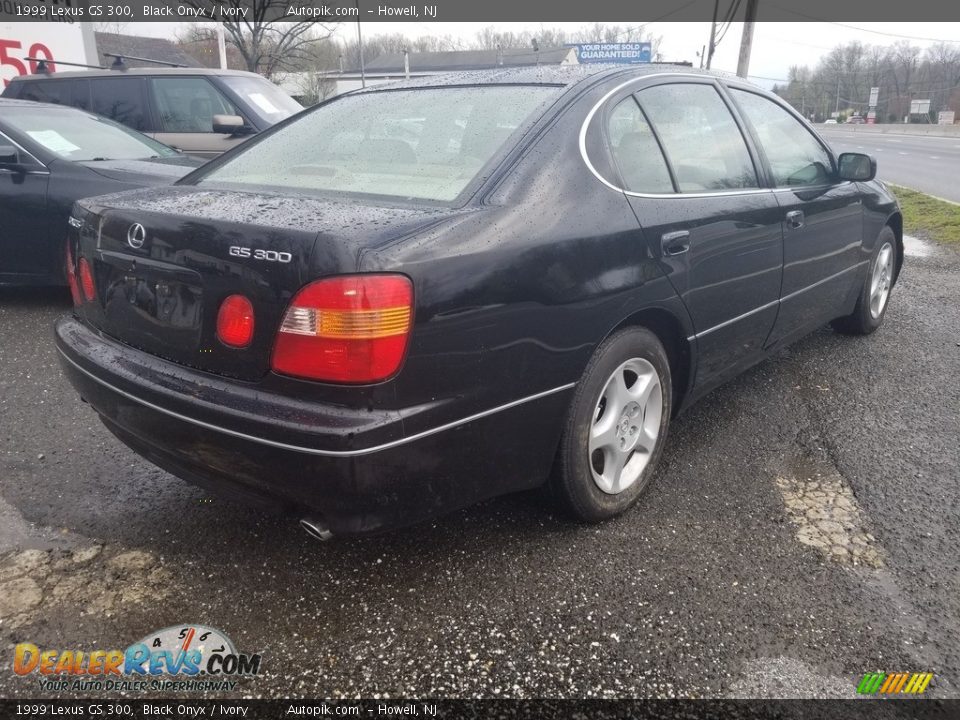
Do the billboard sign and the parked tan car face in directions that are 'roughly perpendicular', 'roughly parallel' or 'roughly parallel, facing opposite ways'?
roughly perpendicular

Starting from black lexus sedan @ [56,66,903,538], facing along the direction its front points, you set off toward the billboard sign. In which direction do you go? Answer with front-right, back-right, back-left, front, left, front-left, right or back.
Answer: front-left

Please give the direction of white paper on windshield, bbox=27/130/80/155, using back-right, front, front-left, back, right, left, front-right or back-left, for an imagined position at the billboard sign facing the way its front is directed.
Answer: front

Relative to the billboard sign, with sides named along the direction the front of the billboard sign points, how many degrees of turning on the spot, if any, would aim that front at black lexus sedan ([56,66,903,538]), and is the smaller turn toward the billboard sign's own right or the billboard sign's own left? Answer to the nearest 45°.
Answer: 0° — it already faces it

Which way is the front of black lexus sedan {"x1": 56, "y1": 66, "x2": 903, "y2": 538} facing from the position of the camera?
facing away from the viewer and to the right of the viewer

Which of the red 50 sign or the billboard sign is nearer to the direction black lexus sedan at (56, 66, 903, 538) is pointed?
the billboard sign

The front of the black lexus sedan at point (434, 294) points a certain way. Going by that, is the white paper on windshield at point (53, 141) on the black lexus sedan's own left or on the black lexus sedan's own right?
on the black lexus sedan's own left

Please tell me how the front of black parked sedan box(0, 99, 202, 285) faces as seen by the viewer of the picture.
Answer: facing the viewer and to the right of the viewer

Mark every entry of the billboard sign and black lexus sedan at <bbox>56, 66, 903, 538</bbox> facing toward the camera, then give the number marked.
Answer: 1

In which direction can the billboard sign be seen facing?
toward the camera

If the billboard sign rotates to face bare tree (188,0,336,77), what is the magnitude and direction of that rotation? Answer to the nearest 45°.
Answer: approximately 45° to its right
